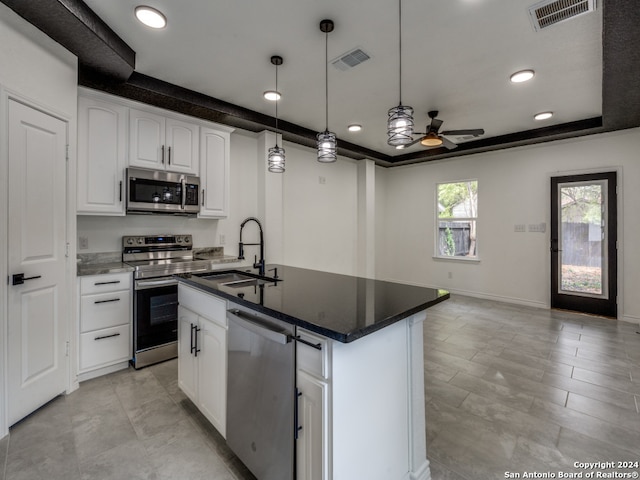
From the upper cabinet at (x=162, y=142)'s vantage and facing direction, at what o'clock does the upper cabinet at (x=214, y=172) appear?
the upper cabinet at (x=214, y=172) is roughly at 10 o'clock from the upper cabinet at (x=162, y=142).

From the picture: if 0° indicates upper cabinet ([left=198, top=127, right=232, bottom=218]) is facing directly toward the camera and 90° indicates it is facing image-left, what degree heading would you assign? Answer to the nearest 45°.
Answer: approximately 315°
